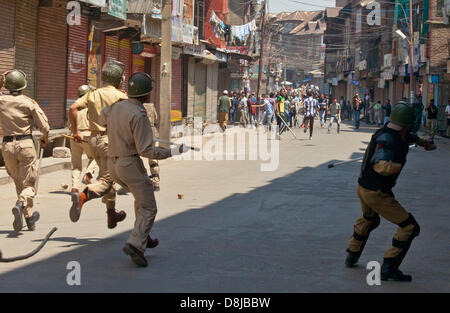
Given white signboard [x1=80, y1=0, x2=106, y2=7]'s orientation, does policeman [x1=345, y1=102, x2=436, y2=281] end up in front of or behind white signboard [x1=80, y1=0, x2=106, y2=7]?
in front

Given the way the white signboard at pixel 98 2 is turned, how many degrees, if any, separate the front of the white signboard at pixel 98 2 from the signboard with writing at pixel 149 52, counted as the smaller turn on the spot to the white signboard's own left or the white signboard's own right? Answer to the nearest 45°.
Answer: approximately 135° to the white signboard's own left

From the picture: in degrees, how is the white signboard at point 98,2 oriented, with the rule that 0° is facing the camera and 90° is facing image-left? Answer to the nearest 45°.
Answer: approximately 315°

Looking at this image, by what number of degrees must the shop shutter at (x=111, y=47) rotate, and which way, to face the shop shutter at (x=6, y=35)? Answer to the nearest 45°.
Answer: approximately 45° to its right

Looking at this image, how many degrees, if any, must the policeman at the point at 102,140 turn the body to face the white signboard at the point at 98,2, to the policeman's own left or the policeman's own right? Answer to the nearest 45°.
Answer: approximately 45° to the policeman's own left

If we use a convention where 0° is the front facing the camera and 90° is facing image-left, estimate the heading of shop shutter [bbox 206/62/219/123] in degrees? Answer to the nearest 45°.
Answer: approximately 315°

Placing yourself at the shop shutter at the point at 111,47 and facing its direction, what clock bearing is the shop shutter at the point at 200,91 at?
the shop shutter at the point at 200,91 is roughly at 8 o'clock from the shop shutter at the point at 111,47.

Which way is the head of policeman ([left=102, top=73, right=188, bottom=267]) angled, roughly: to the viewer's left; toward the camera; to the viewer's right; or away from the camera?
away from the camera

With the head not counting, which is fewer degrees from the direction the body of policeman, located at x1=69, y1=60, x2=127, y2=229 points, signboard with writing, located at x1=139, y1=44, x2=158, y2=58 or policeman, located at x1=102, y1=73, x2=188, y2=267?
the signboard with writing

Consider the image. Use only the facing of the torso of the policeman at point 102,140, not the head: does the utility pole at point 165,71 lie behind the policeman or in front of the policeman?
in front

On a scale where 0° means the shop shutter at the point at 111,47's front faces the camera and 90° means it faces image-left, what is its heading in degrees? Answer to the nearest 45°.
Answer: approximately 315°

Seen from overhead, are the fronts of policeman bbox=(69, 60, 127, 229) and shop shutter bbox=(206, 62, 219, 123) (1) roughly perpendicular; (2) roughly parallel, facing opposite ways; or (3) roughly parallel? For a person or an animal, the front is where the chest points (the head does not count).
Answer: roughly perpendicular

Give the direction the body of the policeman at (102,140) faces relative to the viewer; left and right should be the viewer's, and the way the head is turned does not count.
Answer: facing away from the viewer and to the right of the viewer

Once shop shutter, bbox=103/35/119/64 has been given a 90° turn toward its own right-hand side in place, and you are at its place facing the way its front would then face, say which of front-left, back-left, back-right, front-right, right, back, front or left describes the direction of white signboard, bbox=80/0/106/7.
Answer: front-left

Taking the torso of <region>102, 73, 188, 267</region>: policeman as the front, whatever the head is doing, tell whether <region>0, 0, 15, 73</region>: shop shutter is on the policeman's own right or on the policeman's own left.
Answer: on the policeman's own left

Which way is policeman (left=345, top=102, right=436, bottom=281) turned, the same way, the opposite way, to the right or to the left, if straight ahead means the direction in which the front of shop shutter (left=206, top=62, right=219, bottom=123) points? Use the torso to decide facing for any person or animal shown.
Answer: to the left

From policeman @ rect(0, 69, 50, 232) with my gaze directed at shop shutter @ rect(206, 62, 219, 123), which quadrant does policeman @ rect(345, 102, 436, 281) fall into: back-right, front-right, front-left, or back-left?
back-right

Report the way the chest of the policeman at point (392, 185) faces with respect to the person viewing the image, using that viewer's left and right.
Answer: facing away from the viewer and to the right of the viewer

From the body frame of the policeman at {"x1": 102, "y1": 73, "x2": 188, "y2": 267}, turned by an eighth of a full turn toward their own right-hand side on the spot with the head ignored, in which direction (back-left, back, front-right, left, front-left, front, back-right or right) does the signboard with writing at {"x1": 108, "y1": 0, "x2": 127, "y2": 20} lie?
left
